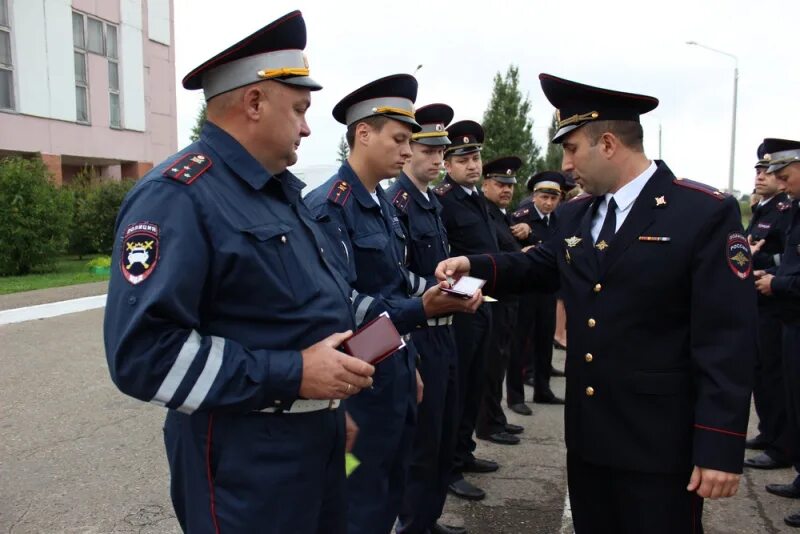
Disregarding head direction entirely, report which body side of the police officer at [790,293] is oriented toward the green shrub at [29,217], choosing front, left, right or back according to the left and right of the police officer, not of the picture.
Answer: front

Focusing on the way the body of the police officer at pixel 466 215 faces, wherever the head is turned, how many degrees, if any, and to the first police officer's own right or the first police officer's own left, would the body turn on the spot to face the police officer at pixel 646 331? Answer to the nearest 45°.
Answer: approximately 45° to the first police officer's own right

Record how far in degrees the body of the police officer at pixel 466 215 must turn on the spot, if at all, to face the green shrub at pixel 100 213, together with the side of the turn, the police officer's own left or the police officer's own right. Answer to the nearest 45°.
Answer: approximately 180°

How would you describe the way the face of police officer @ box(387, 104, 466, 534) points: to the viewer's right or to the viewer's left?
to the viewer's right

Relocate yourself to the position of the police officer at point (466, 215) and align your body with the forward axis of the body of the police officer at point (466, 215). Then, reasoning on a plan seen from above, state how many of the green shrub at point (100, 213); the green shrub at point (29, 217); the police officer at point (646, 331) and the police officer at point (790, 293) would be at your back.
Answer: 2

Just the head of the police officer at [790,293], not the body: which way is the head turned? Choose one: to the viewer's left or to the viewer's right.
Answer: to the viewer's left

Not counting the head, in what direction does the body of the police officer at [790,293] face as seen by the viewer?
to the viewer's left

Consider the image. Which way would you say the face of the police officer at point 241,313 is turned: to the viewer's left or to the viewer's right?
to the viewer's right

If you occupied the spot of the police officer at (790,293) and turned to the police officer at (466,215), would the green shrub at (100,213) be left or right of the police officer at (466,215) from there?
right

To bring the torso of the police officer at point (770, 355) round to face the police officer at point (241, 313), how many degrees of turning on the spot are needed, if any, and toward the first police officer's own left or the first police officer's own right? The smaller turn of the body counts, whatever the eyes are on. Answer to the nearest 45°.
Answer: approximately 45° to the first police officer's own left

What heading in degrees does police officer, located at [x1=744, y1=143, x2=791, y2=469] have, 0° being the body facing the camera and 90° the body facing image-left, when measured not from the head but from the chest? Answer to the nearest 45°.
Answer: approximately 45°

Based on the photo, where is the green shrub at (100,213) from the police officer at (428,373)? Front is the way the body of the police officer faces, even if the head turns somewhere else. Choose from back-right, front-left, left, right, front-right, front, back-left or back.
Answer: back

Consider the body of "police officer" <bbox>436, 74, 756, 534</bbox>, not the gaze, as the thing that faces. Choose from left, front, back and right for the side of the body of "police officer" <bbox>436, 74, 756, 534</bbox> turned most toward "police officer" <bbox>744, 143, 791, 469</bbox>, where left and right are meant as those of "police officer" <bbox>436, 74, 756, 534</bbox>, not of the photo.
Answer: back

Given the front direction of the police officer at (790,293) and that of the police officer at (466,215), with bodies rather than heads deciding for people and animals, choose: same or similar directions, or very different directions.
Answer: very different directions

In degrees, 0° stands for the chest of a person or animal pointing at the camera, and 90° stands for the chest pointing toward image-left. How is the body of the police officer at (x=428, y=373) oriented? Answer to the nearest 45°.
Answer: approximately 315°
